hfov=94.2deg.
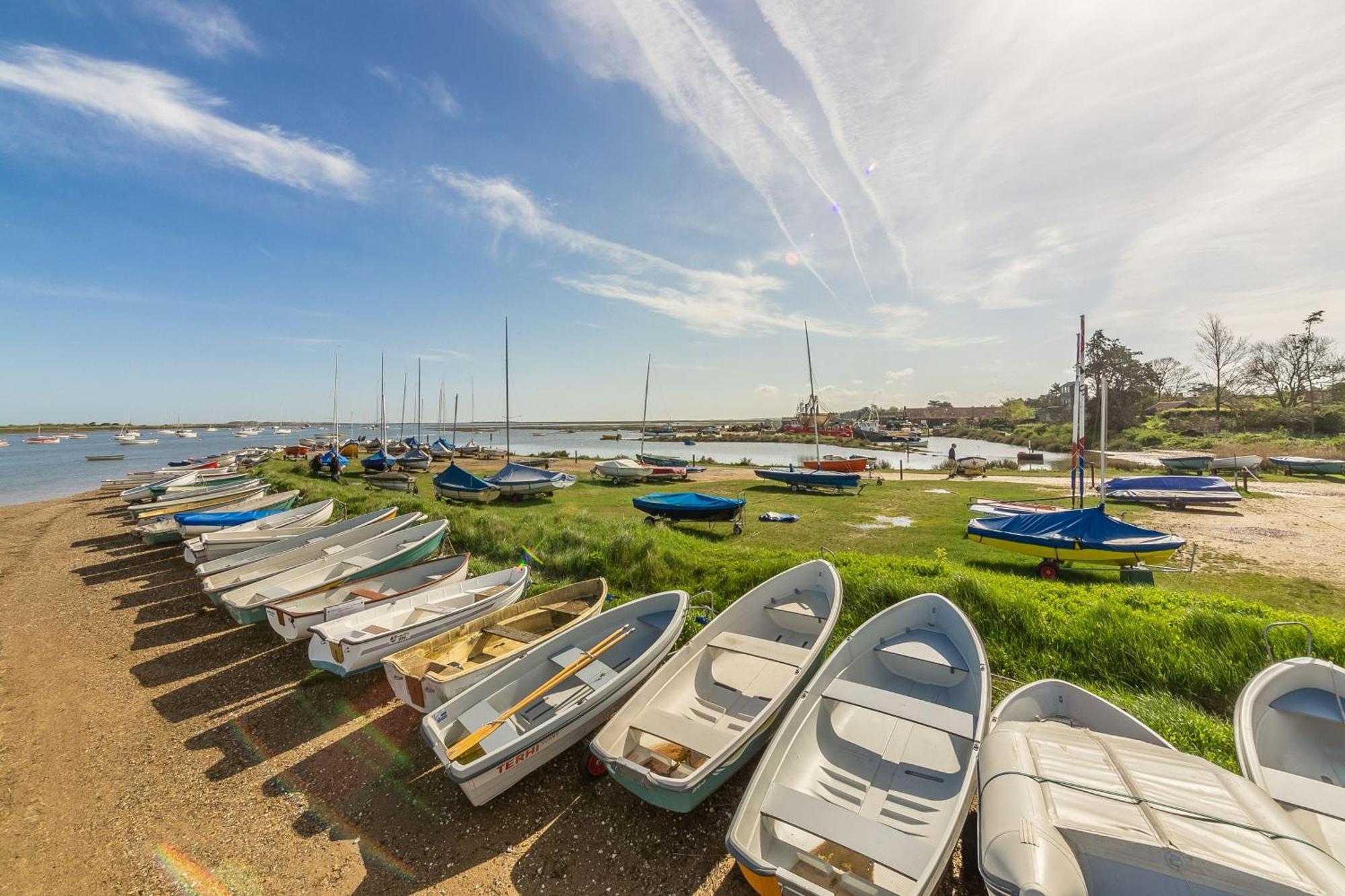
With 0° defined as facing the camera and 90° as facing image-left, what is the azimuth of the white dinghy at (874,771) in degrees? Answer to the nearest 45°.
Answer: approximately 180°

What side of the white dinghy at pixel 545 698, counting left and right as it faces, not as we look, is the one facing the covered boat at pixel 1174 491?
front

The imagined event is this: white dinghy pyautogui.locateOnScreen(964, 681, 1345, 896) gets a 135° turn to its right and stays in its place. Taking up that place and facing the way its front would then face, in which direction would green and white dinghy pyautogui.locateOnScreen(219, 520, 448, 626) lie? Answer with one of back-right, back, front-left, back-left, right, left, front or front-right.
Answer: back

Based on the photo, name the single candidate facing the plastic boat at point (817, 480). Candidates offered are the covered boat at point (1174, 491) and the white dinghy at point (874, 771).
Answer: the white dinghy

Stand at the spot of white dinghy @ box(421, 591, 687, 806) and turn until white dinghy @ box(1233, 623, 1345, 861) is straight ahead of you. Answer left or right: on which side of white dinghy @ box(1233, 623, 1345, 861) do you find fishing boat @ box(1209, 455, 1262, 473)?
left

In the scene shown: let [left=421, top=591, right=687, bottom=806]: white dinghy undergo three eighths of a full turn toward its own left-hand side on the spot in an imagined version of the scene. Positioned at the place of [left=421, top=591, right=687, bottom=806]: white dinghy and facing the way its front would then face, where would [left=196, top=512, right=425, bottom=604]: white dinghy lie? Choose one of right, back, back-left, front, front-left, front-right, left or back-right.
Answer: front-right

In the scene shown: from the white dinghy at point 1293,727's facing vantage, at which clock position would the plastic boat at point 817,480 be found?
The plastic boat is roughly at 12 o'clock from the white dinghy.

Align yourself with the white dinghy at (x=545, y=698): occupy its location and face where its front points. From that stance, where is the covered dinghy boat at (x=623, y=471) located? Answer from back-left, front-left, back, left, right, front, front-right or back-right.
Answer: front-left

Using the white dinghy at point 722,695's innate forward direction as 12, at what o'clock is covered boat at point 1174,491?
The covered boat is roughly at 12 o'clock from the white dinghy.

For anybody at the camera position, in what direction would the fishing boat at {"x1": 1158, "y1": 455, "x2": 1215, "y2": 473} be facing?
facing to the left of the viewer

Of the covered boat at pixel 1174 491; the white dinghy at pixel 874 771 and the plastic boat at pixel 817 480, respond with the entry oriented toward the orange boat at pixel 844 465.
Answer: the white dinghy

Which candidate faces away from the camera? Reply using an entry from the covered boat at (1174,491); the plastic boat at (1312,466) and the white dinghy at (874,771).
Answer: the white dinghy

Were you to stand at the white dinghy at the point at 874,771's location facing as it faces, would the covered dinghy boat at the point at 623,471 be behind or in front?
in front

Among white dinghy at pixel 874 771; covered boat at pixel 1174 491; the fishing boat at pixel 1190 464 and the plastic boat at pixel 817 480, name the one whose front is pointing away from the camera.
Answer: the white dinghy

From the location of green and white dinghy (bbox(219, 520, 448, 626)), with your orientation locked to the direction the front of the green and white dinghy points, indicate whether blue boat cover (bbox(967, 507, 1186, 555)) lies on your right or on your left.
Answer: on your right
